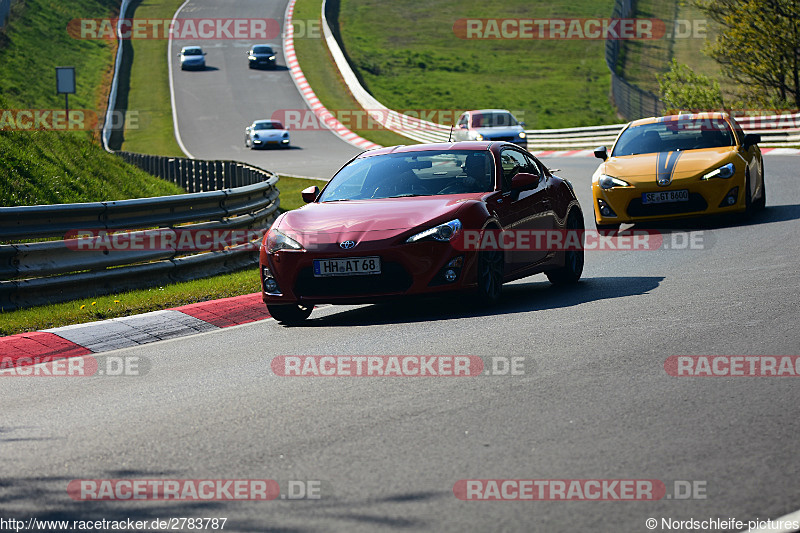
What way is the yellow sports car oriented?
toward the camera

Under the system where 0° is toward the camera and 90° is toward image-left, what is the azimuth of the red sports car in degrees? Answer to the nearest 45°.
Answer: approximately 45°

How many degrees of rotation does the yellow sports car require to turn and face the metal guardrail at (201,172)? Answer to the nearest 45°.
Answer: approximately 135° to its right

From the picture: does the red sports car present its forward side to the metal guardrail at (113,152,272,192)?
no

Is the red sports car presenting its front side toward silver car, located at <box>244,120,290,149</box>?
no

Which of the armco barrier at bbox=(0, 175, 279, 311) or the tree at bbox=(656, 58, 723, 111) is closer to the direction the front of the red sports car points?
the armco barrier

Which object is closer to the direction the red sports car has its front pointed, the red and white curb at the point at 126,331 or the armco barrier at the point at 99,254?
the red and white curb

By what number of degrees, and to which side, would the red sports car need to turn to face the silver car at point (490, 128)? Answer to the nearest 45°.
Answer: approximately 135° to its right

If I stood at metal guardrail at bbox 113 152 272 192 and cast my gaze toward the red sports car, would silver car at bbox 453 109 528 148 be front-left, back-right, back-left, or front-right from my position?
back-left

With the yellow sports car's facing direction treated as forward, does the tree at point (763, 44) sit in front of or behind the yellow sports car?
behind

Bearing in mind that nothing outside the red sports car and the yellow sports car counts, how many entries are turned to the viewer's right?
0

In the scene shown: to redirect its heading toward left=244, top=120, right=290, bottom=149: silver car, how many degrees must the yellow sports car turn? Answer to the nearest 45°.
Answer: approximately 135° to its right
